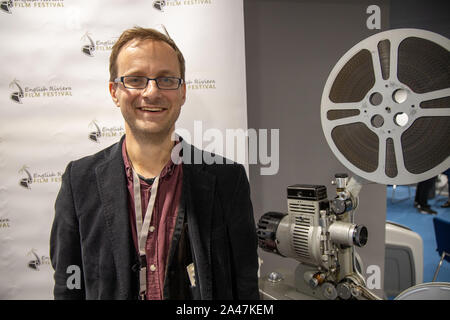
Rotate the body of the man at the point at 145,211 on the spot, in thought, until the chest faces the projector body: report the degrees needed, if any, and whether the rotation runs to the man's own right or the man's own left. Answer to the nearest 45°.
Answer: approximately 90° to the man's own left

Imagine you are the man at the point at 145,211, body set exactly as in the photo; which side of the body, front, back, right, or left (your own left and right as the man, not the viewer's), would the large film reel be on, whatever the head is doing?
left

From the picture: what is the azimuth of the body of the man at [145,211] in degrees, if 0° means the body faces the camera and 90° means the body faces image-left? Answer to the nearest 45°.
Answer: approximately 0°
